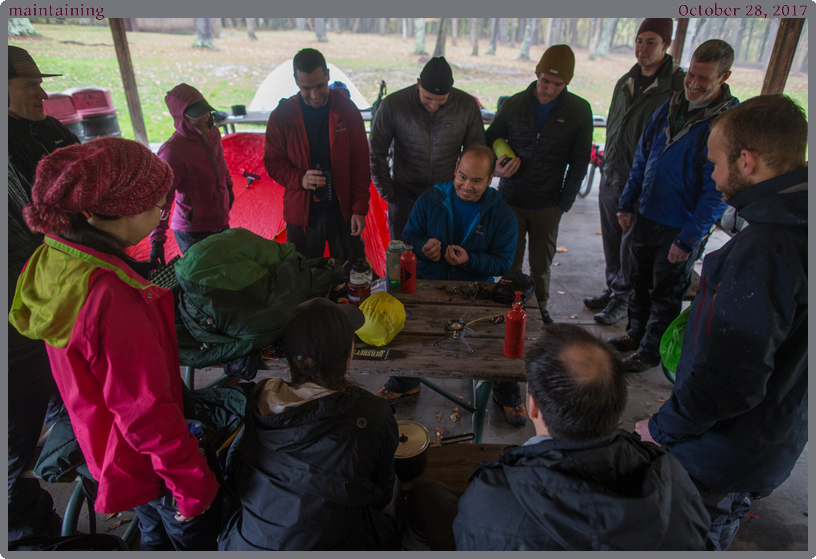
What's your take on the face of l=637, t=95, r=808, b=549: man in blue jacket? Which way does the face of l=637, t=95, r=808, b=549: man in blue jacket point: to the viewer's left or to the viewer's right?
to the viewer's left

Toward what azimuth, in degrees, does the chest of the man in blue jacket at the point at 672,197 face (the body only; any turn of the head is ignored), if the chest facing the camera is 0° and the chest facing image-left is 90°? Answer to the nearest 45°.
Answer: approximately 45°

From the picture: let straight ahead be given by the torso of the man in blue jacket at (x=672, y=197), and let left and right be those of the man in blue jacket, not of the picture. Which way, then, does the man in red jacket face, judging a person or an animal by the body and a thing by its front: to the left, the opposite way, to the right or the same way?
to the left

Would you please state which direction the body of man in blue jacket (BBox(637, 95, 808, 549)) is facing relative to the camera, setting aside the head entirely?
to the viewer's left

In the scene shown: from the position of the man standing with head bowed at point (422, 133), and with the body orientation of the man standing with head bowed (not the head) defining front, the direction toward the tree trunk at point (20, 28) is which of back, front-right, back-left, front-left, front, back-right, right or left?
back-right

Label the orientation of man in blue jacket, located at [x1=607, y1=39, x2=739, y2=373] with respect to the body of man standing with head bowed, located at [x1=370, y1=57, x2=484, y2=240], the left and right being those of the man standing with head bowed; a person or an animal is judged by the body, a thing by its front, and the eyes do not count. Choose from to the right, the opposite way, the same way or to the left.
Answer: to the right

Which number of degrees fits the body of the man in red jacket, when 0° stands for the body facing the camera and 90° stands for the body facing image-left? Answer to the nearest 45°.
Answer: approximately 0°
